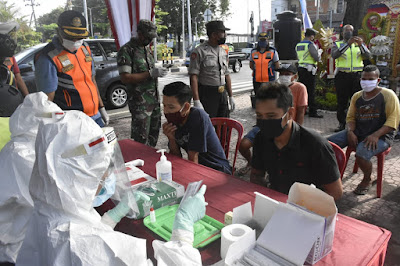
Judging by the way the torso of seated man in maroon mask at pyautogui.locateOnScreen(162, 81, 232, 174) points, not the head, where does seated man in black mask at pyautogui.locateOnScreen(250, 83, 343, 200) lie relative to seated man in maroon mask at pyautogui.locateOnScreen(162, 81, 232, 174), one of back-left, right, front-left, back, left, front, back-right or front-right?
left

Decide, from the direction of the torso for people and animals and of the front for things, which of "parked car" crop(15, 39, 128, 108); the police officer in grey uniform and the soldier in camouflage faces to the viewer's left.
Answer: the parked car

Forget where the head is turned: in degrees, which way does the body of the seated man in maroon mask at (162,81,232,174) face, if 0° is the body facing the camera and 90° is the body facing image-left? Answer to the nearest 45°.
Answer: approximately 45°

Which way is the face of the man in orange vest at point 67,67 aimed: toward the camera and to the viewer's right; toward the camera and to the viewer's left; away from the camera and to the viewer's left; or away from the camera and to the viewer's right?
toward the camera and to the viewer's right

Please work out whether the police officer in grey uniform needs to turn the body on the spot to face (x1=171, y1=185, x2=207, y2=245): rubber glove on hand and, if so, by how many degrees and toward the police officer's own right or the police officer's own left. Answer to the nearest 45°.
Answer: approximately 45° to the police officer's own right

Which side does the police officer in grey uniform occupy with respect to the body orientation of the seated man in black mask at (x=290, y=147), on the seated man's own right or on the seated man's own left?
on the seated man's own right

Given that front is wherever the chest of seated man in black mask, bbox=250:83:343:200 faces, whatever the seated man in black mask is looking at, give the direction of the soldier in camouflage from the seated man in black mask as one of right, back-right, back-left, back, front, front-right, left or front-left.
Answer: right

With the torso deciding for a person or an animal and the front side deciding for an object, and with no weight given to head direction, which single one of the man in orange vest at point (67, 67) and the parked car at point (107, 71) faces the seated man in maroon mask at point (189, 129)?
the man in orange vest

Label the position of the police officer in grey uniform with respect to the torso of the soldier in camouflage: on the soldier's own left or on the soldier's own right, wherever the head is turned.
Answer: on the soldier's own left

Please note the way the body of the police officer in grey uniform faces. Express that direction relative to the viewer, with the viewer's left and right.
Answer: facing the viewer and to the right of the viewer
